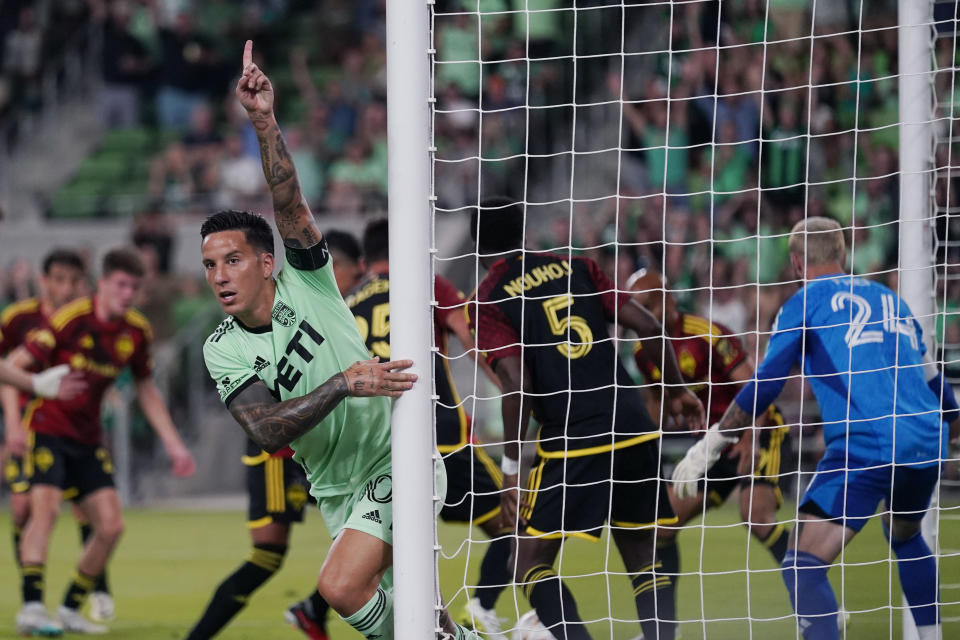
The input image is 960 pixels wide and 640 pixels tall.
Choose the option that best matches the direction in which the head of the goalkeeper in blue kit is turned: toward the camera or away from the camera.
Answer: away from the camera

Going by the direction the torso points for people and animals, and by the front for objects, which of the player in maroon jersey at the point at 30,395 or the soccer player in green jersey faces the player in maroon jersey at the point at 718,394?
the player in maroon jersey at the point at 30,395

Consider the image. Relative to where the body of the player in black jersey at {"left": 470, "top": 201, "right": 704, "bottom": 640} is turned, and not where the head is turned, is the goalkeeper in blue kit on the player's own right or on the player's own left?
on the player's own right

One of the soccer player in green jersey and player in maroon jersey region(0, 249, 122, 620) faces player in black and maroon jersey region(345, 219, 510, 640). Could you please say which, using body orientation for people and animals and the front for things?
player in maroon jersey region(0, 249, 122, 620)

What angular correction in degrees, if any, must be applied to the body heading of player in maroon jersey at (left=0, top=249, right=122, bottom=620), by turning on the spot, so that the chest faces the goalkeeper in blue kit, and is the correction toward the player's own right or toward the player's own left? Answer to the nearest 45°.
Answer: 0° — they already face them

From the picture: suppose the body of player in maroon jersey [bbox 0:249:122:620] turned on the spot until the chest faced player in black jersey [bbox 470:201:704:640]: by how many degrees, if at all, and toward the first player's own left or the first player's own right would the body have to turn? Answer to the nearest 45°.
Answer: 0° — they already face them

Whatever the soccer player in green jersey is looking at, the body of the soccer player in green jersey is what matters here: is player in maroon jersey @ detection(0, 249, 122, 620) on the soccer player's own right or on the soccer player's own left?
on the soccer player's own right

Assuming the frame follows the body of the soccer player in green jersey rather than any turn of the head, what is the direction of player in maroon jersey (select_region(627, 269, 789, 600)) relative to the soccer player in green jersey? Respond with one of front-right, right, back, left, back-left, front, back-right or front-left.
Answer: back

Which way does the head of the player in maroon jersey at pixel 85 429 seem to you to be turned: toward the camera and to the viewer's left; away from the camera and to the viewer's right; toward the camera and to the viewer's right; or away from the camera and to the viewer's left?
toward the camera and to the viewer's right

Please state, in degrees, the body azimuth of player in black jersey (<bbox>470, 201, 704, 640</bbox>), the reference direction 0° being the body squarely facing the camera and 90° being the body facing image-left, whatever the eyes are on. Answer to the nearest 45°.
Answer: approximately 180°

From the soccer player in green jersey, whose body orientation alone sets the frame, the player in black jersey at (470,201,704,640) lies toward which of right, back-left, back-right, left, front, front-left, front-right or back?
back

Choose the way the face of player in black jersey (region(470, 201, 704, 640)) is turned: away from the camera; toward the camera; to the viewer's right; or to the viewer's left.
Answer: away from the camera
